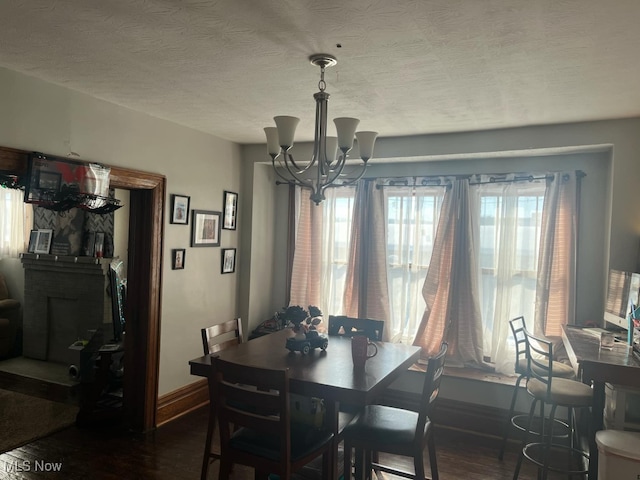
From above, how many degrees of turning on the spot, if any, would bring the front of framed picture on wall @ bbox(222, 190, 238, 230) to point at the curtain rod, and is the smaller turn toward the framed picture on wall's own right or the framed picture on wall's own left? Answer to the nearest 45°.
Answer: approximately 45° to the framed picture on wall's own left

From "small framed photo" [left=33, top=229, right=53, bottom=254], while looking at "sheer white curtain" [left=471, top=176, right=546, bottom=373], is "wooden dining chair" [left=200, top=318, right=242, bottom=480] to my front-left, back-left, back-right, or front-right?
front-right

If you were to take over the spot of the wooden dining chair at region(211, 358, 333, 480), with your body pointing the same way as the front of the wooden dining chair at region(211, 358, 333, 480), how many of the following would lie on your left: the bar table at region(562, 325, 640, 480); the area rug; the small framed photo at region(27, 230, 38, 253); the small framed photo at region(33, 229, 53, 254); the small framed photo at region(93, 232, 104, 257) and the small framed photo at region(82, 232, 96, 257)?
5

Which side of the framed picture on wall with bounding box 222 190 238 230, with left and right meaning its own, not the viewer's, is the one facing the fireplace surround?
back

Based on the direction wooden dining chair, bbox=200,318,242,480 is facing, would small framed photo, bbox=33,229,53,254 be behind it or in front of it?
behind

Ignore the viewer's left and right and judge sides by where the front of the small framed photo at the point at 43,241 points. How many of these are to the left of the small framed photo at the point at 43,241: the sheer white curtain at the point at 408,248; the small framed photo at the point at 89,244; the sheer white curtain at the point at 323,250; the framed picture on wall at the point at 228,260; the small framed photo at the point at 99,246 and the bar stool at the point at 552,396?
6

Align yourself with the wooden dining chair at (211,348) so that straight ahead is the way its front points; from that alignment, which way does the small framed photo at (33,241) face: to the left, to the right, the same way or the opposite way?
to the right

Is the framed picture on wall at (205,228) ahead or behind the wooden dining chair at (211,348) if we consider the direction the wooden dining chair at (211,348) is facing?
behind

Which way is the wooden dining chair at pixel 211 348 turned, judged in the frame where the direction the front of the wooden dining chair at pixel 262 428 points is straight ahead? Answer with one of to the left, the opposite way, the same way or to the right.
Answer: to the right

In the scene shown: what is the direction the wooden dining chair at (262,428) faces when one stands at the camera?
facing away from the viewer and to the right of the viewer

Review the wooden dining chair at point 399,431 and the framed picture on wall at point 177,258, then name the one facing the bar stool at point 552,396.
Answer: the framed picture on wall

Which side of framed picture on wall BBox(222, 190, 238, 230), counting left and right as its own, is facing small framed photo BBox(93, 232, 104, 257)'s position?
back

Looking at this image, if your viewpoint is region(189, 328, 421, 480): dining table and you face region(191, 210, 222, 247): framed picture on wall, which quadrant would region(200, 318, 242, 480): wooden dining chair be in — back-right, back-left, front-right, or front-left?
front-left

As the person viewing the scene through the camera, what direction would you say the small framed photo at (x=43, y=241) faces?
facing the viewer and to the left of the viewer

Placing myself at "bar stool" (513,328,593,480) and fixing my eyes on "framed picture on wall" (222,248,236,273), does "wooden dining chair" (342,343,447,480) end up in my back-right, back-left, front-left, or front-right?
front-left
